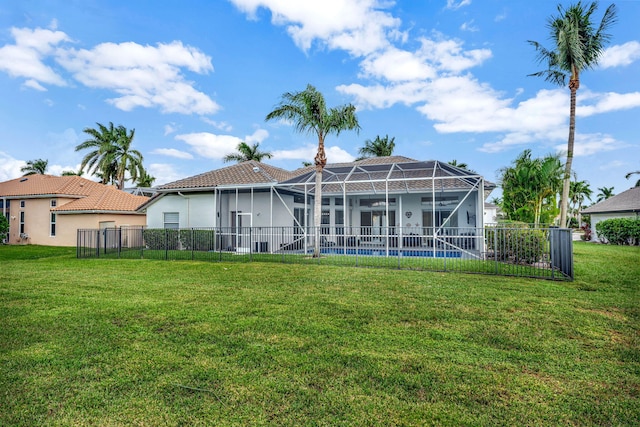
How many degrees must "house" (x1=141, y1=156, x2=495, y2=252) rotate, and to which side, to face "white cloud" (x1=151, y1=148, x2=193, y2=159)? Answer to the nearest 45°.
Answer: approximately 45° to its left

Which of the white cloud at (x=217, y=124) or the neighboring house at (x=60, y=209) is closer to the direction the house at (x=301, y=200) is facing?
the white cloud

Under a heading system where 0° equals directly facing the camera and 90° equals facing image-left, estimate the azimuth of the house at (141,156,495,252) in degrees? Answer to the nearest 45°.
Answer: approximately 180°

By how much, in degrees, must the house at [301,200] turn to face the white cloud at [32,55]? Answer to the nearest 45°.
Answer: approximately 90° to its left

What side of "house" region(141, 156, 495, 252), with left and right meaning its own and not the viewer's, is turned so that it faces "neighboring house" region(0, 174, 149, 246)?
left

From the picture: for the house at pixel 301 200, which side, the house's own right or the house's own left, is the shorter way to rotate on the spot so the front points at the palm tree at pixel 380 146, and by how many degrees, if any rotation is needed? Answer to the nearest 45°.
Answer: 0° — it already faces it

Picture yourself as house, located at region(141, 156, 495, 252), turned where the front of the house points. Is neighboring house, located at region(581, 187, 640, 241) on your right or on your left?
on your right

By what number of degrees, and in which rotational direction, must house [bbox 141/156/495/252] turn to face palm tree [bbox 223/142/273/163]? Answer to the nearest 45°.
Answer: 0° — it already faces it
